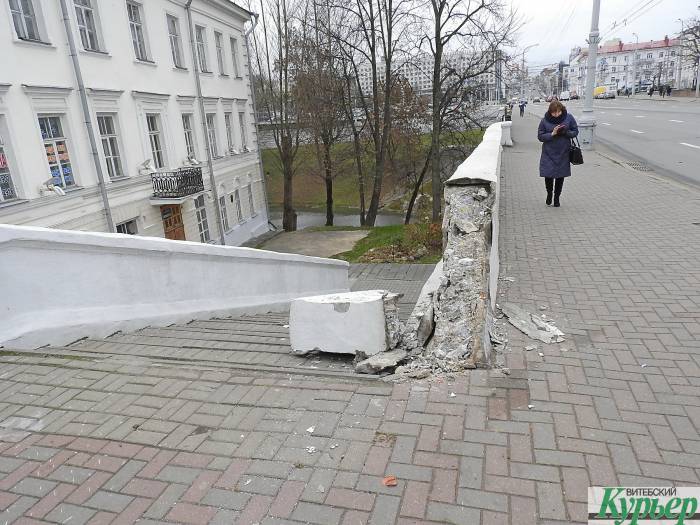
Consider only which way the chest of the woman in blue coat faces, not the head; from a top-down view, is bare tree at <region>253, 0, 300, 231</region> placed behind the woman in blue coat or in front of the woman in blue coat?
behind

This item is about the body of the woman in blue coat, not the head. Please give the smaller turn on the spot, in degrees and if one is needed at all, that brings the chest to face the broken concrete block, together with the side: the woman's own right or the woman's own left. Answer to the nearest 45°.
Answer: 0° — they already face it

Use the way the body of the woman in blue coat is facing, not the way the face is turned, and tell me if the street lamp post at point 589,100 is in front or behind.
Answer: behind

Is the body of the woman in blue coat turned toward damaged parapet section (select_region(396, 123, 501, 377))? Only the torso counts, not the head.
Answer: yes

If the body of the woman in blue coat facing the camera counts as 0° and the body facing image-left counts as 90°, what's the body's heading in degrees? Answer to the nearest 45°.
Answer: approximately 0°

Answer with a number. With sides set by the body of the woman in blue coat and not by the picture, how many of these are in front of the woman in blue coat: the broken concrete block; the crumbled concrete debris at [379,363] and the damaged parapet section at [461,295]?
3

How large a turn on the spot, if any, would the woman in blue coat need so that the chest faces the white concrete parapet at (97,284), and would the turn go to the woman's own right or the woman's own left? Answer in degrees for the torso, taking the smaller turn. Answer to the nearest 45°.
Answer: approximately 45° to the woman's own right

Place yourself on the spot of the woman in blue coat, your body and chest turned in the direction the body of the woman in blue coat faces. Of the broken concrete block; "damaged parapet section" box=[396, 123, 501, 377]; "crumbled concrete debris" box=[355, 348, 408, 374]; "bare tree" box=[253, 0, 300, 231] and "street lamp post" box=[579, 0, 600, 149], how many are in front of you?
3

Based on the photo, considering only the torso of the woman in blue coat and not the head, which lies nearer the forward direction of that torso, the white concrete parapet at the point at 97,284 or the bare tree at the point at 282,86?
the white concrete parapet

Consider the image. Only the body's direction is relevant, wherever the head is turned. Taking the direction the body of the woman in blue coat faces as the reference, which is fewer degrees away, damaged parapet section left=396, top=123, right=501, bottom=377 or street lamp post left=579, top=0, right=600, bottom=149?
the damaged parapet section
